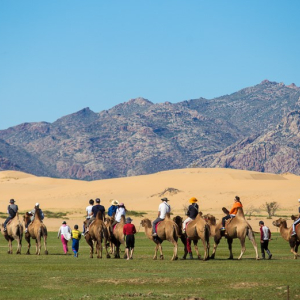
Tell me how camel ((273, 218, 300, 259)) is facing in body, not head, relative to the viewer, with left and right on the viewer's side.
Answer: facing to the left of the viewer

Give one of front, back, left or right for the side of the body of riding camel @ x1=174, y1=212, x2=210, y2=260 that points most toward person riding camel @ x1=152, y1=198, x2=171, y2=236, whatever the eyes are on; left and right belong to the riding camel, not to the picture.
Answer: front

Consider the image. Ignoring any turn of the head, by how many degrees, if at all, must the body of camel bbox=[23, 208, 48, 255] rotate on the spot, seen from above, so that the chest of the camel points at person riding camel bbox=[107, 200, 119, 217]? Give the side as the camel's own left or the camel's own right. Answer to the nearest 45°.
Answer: approximately 135° to the camel's own right

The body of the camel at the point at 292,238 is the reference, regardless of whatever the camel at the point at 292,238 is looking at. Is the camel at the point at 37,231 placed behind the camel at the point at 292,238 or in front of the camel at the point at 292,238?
in front

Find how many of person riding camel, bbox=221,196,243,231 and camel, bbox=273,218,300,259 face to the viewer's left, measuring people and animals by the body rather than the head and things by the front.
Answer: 2

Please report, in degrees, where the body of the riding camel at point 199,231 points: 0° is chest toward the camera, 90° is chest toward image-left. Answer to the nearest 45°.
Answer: approximately 135°

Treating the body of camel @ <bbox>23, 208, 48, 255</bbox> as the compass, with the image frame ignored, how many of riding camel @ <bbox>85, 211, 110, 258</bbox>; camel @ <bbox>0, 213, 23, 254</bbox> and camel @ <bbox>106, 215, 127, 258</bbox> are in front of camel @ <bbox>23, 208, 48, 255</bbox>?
1

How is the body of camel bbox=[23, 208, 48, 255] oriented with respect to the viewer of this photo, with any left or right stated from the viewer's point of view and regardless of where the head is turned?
facing away from the viewer and to the left of the viewer

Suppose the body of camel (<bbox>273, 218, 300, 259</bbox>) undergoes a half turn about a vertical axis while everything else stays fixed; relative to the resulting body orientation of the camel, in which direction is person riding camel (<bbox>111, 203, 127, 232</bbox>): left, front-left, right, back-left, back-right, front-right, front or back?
back

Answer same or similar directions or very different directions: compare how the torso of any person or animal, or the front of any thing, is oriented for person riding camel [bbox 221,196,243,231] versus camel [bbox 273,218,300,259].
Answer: same or similar directions

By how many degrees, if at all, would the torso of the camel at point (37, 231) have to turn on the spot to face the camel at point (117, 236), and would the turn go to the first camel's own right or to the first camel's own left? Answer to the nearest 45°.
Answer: approximately 180°

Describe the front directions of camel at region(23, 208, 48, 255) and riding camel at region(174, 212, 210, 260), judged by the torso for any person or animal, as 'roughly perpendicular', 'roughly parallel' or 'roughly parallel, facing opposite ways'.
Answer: roughly parallel

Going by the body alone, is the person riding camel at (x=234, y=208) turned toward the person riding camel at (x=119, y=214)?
yes

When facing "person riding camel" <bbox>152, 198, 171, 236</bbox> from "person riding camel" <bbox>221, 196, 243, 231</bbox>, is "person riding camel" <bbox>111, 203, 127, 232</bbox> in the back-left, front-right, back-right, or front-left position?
front-right

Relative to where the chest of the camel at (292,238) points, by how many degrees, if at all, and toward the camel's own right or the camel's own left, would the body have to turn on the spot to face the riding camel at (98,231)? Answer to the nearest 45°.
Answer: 0° — it already faces it

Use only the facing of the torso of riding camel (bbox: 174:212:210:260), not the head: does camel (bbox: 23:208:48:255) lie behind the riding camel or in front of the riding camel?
in front

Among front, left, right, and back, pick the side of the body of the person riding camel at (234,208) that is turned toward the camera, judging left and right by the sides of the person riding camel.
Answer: left
